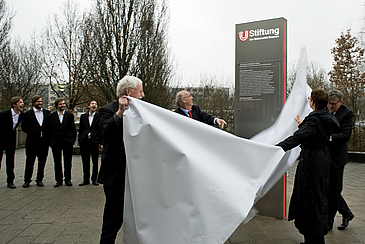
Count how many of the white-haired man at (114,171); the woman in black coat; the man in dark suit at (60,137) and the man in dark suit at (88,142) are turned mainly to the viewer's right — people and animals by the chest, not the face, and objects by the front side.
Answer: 1

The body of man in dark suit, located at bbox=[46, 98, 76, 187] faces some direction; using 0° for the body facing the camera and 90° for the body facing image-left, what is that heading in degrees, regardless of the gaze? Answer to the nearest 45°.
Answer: approximately 0°

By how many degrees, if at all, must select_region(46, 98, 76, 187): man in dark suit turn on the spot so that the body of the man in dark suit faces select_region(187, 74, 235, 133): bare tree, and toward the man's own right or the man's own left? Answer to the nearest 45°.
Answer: approximately 135° to the man's own left

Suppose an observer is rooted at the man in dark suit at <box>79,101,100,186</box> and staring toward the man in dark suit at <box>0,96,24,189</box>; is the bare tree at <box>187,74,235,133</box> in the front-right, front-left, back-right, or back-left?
back-right

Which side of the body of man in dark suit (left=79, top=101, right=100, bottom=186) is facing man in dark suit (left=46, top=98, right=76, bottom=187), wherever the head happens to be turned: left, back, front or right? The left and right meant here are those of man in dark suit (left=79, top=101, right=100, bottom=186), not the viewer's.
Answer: right

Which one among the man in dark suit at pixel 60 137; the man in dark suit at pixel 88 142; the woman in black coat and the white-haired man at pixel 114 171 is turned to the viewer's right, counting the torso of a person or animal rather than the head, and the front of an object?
the white-haired man

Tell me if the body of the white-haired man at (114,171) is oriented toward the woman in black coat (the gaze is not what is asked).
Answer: yes

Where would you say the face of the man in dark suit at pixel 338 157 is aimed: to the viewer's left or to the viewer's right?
to the viewer's left

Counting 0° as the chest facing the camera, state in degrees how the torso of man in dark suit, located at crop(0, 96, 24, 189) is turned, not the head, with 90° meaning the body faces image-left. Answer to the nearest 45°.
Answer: approximately 315°

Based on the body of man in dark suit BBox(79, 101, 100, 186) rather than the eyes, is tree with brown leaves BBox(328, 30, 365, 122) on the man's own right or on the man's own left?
on the man's own left

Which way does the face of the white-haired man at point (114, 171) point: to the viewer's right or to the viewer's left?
to the viewer's right

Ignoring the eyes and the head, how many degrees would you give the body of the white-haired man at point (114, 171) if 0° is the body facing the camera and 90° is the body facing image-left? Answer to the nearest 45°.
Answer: approximately 270°

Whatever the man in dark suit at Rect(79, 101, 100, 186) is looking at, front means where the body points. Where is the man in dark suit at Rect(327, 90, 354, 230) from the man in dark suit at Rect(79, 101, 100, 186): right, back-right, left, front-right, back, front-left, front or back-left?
front-left

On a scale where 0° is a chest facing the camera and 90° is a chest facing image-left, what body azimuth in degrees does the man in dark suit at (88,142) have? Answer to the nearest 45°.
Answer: approximately 0°
